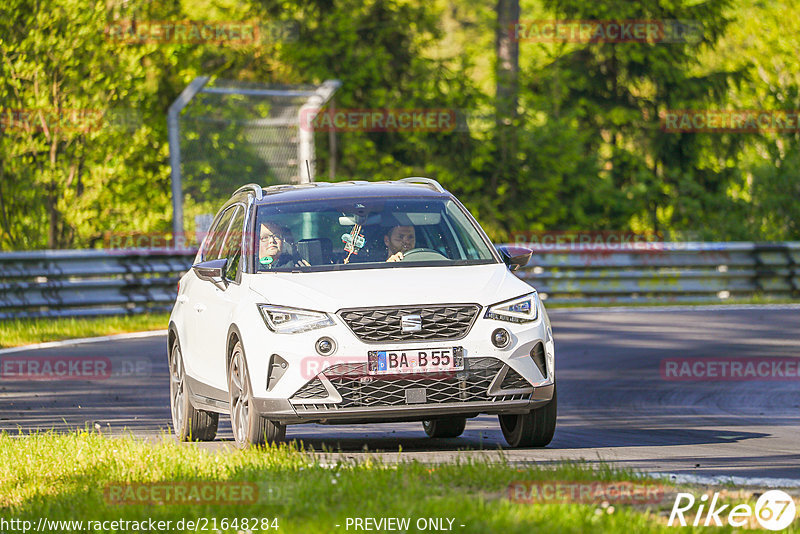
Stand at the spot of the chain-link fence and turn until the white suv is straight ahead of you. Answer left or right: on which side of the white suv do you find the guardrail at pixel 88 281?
right

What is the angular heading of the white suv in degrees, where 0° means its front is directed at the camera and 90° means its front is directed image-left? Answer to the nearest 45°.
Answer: approximately 0°

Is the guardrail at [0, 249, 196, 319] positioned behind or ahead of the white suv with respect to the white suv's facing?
behind

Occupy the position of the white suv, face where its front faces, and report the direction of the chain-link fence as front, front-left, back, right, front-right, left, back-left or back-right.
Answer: back

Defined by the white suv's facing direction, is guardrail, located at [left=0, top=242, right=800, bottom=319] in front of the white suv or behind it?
behind
